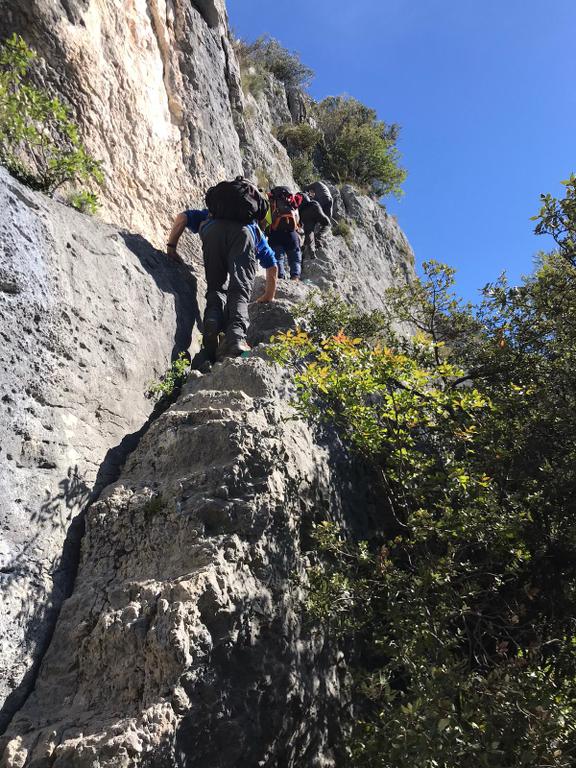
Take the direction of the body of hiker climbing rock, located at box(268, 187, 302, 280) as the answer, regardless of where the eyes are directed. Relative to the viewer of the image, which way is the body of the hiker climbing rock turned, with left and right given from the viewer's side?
facing away from the viewer

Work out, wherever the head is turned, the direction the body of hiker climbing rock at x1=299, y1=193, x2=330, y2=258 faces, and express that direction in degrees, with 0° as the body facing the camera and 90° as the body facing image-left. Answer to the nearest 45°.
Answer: approximately 180°

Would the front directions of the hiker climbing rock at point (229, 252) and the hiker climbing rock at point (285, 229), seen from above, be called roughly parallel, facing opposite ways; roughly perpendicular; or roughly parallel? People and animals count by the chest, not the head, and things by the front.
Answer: roughly parallel

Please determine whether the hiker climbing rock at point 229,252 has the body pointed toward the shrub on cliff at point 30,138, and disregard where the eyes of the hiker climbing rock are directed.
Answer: no

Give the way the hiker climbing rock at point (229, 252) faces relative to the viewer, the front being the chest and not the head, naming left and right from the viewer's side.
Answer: facing away from the viewer

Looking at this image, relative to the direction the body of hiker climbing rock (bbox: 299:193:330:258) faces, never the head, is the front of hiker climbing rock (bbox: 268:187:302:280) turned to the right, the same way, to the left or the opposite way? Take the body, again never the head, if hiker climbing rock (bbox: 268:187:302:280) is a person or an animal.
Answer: the same way
